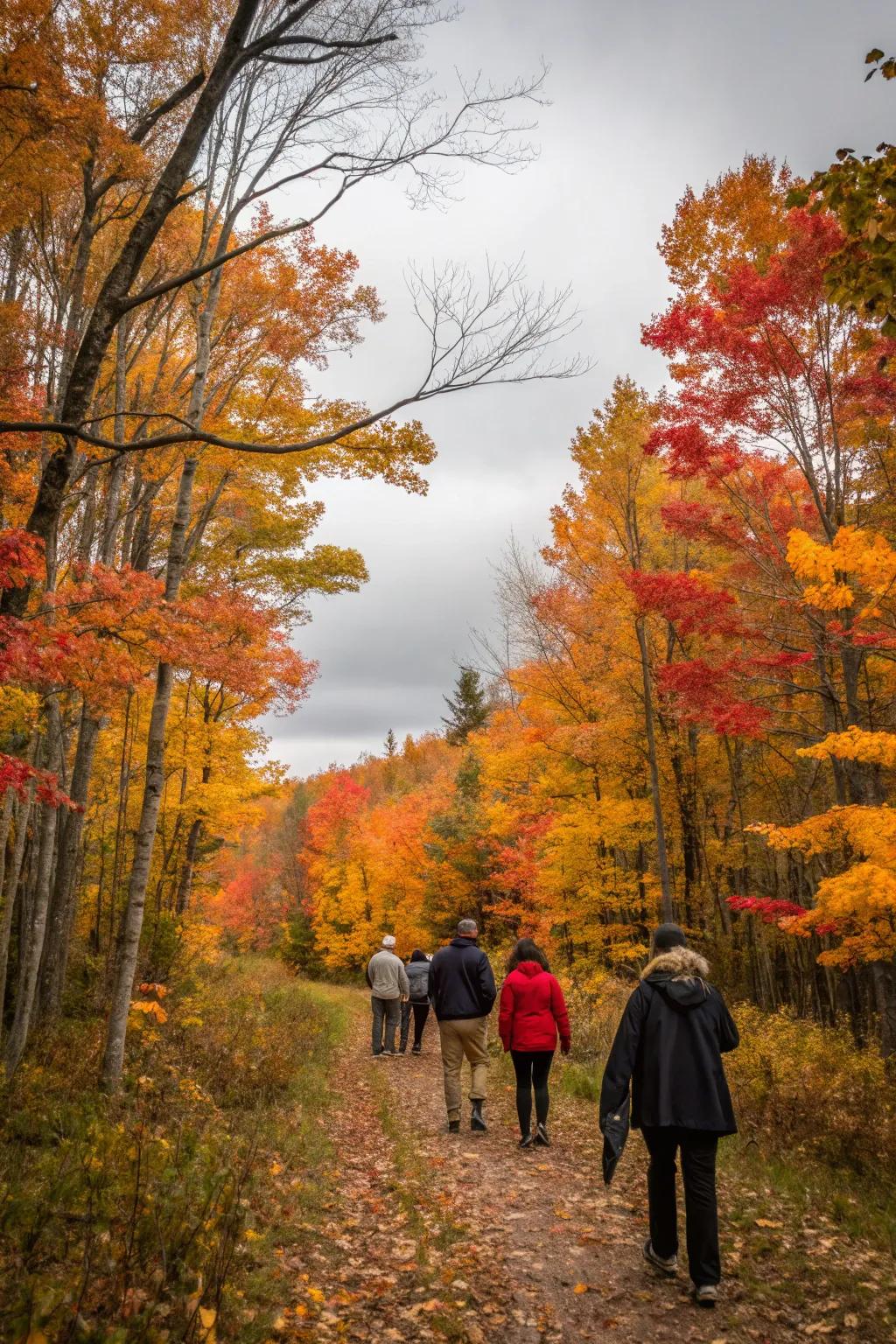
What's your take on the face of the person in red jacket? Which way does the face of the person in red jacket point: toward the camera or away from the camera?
away from the camera

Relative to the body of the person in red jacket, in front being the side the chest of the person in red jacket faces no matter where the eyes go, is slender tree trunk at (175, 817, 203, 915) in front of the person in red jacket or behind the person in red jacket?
in front

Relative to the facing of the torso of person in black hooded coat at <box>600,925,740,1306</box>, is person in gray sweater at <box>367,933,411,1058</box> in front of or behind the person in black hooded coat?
in front

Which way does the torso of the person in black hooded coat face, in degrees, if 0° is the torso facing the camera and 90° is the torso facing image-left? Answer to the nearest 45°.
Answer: approximately 180°

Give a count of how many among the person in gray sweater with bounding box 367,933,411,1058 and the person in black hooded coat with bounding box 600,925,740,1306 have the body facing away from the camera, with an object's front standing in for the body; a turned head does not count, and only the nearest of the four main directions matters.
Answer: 2

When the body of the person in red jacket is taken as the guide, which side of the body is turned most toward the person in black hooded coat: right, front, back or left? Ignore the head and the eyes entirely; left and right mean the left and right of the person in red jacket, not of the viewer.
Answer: back

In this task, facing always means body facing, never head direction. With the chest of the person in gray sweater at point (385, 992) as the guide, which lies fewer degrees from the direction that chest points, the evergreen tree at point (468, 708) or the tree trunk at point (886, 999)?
the evergreen tree

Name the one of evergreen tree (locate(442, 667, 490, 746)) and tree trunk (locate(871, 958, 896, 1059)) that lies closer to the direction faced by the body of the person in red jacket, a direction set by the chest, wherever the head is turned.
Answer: the evergreen tree

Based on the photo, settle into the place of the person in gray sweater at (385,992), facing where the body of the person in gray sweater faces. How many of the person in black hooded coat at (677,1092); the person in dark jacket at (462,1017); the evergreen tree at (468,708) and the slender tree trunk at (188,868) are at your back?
2

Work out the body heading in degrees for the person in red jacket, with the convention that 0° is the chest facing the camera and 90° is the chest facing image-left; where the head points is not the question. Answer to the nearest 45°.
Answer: approximately 180°

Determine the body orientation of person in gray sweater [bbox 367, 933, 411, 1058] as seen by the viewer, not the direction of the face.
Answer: away from the camera

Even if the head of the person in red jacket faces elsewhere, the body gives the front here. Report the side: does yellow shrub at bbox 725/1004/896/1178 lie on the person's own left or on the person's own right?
on the person's own right

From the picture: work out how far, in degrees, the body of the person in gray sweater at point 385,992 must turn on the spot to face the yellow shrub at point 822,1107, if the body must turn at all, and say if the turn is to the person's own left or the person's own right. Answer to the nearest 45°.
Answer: approximately 135° to the person's own right
